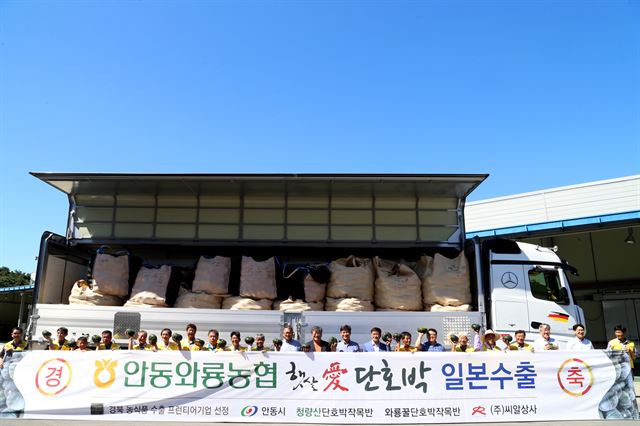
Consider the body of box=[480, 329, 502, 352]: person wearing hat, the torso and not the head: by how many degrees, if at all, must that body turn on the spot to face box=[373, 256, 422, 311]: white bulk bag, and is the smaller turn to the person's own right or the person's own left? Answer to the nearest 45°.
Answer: approximately 90° to the person's own right

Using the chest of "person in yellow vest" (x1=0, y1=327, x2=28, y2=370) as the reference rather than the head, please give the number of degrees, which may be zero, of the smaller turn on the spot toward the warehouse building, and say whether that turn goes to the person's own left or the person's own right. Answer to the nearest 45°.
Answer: approximately 90° to the person's own left

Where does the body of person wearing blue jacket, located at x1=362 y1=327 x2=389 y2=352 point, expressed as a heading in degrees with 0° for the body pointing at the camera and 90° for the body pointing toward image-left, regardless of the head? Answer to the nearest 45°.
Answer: approximately 0°

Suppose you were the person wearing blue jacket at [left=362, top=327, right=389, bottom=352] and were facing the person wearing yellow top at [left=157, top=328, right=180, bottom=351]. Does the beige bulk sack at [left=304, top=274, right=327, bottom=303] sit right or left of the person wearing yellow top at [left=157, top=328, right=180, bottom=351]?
right

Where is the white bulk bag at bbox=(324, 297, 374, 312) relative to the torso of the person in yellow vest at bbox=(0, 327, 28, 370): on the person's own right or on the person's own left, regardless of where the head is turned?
on the person's own left

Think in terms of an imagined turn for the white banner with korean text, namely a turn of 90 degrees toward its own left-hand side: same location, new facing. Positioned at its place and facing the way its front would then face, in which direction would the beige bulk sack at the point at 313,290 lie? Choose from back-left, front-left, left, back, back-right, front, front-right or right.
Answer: left

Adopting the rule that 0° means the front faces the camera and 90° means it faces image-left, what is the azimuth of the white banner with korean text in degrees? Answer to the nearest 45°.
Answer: approximately 0°

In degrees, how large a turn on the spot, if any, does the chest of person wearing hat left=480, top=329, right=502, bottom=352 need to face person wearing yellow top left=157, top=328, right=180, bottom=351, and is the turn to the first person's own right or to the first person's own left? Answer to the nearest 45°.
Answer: approximately 45° to the first person's own right

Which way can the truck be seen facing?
to the viewer's right

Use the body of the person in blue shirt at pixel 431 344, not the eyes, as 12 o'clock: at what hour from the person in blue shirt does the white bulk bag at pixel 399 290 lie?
The white bulk bag is roughly at 5 o'clock from the person in blue shirt.

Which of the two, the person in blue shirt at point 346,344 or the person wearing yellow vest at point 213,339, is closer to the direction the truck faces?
the person in blue shirt
